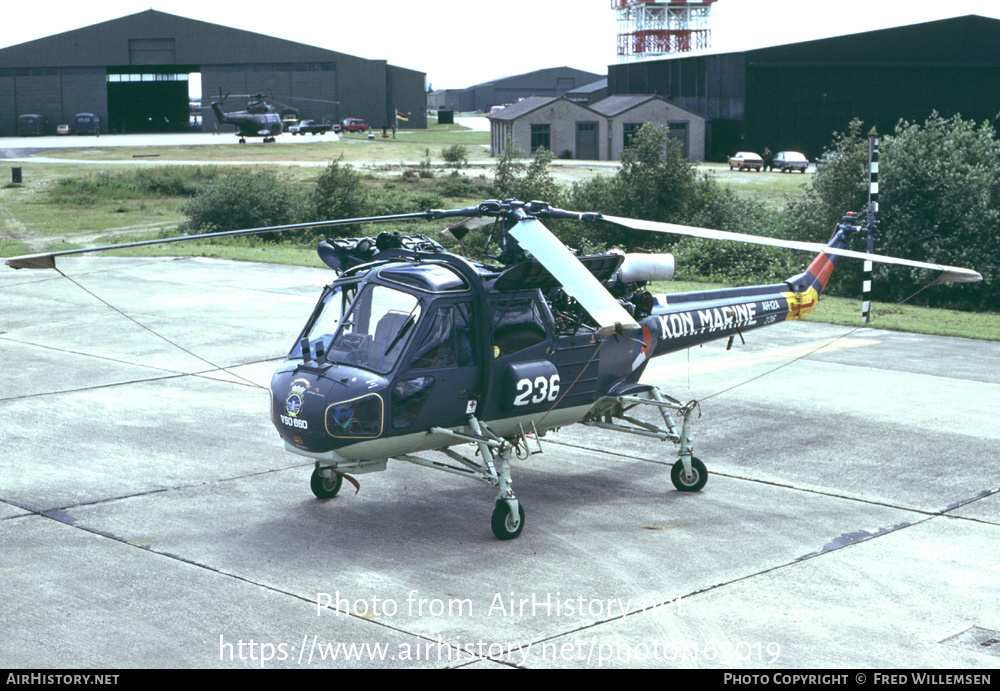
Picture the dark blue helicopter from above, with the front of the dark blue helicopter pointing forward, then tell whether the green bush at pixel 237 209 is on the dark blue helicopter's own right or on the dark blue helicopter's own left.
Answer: on the dark blue helicopter's own right

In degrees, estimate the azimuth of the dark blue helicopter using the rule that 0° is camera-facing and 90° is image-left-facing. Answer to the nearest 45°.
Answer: approximately 45°

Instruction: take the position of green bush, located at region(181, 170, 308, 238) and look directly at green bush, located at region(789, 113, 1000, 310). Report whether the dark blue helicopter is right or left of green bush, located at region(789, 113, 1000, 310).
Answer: right

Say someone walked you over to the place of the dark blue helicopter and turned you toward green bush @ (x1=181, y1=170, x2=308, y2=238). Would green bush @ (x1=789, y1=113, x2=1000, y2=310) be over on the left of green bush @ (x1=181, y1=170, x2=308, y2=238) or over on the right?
right

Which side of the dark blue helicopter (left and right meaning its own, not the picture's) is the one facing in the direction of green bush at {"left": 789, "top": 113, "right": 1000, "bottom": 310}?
back
